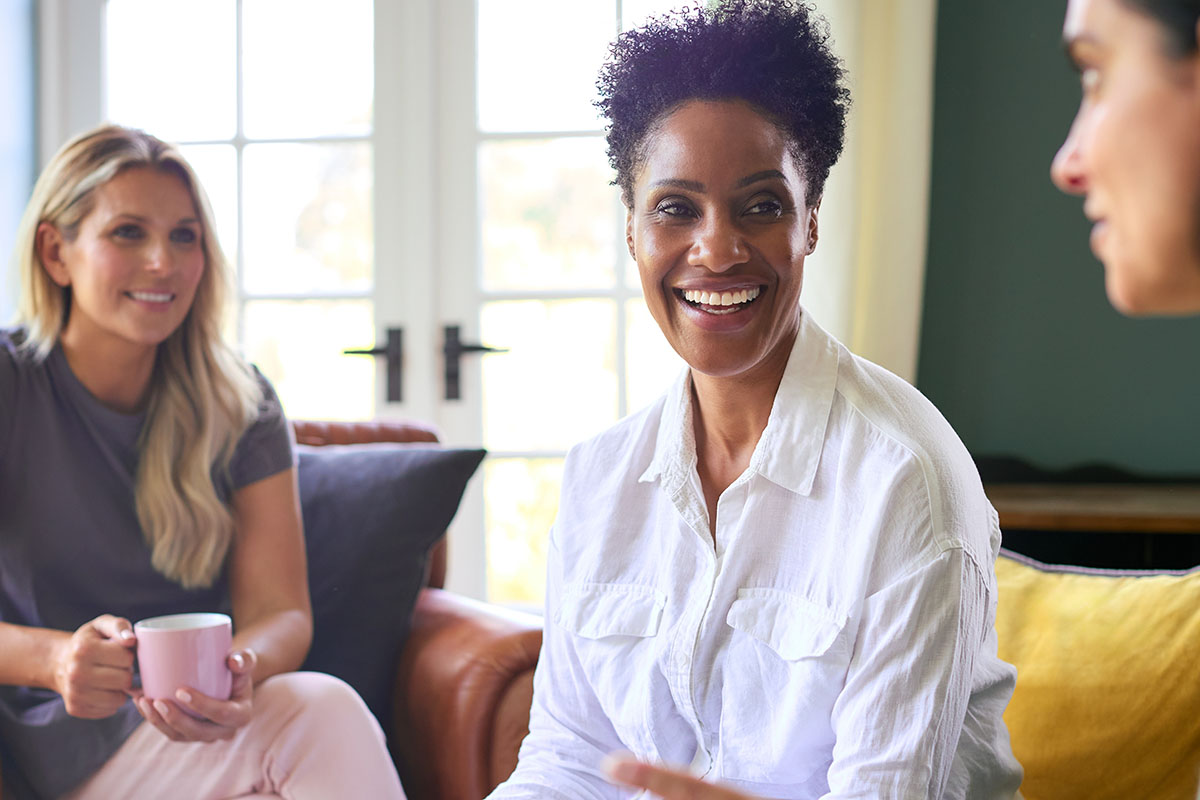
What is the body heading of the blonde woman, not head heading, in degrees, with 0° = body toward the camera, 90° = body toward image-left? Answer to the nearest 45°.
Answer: approximately 315°

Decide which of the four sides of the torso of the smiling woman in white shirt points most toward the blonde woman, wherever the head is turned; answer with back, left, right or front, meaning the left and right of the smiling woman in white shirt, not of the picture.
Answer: right

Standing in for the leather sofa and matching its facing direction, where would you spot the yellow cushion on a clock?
The yellow cushion is roughly at 10 o'clock from the leather sofa.

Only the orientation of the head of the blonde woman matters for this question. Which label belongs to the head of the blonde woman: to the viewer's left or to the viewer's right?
to the viewer's right

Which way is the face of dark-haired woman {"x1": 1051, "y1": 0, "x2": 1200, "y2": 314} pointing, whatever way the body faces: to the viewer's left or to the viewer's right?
to the viewer's left

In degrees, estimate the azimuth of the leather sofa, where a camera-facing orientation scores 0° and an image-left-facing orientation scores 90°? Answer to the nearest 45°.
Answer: approximately 0°

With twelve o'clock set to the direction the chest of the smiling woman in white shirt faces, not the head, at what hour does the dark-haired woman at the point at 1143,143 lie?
The dark-haired woman is roughly at 10 o'clock from the smiling woman in white shirt.

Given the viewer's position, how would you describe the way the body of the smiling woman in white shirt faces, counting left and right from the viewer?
facing the viewer and to the left of the viewer
